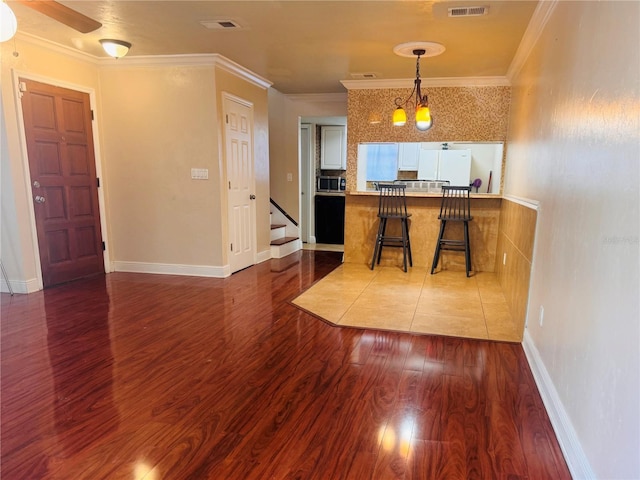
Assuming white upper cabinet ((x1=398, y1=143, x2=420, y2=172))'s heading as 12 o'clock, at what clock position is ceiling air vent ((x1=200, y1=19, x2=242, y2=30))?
The ceiling air vent is roughly at 1 o'clock from the white upper cabinet.

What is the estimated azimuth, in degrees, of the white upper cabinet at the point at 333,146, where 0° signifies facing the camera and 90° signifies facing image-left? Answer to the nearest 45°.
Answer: approximately 0°

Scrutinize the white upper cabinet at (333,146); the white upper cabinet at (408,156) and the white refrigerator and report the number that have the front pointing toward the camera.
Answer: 3

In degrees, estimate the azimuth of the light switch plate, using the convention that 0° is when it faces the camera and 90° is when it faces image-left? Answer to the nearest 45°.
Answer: approximately 0°

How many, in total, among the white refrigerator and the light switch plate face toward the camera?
2

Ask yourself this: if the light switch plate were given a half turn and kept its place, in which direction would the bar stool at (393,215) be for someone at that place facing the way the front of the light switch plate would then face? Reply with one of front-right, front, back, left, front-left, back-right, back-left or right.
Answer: right

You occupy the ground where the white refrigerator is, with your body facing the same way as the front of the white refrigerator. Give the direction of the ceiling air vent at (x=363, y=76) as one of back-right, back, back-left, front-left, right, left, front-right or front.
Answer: front-right

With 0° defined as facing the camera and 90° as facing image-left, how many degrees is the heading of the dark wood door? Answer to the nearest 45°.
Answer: approximately 315°
